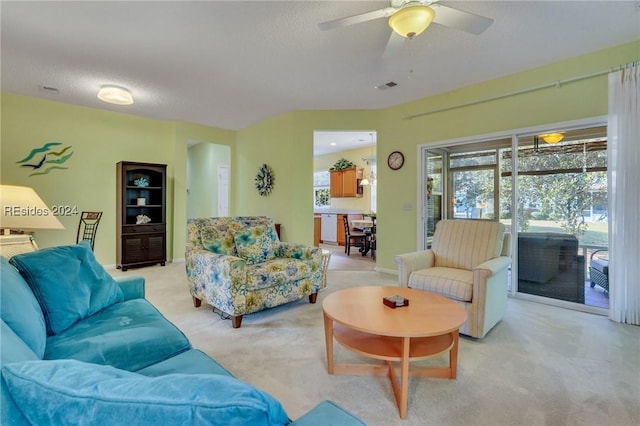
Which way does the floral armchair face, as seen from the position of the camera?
facing the viewer and to the right of the viewer

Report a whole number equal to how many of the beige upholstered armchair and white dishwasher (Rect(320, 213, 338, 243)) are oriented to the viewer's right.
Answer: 0

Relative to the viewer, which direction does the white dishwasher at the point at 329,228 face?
toward the camera

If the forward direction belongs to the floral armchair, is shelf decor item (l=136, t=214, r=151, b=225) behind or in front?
behind

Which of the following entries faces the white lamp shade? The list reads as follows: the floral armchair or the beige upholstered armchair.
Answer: the beige upholstered armchair

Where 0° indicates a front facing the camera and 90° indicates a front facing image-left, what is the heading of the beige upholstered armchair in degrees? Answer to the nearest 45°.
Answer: approximately 45°

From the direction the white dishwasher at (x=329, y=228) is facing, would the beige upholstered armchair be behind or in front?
in front

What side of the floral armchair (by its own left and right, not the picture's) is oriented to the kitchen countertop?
left
